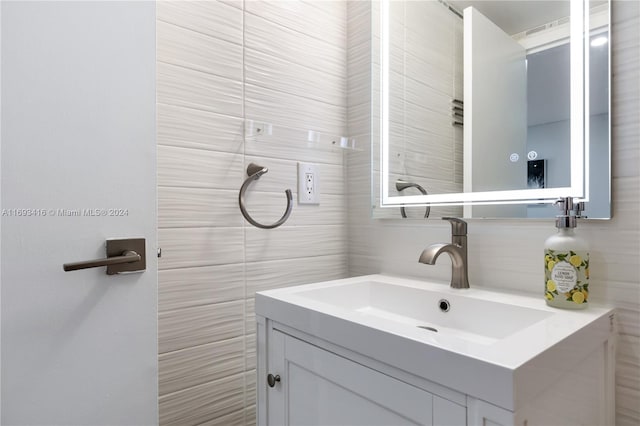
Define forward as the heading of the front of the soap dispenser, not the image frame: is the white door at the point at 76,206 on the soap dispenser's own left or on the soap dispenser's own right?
on the soap dispenser's own right

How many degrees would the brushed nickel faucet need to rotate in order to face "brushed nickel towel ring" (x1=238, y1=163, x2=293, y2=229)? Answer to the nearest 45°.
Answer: approximately 45° to its right

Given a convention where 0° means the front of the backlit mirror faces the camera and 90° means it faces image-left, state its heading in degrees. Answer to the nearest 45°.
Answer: approximately 45°

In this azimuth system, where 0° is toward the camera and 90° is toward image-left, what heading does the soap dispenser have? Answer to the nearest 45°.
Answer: approximately 0°

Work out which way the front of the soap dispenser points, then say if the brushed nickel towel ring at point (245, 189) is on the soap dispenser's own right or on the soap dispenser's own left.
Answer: on the soap dispenser's own right

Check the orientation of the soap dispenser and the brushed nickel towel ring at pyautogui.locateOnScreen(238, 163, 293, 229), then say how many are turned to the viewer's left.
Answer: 0
